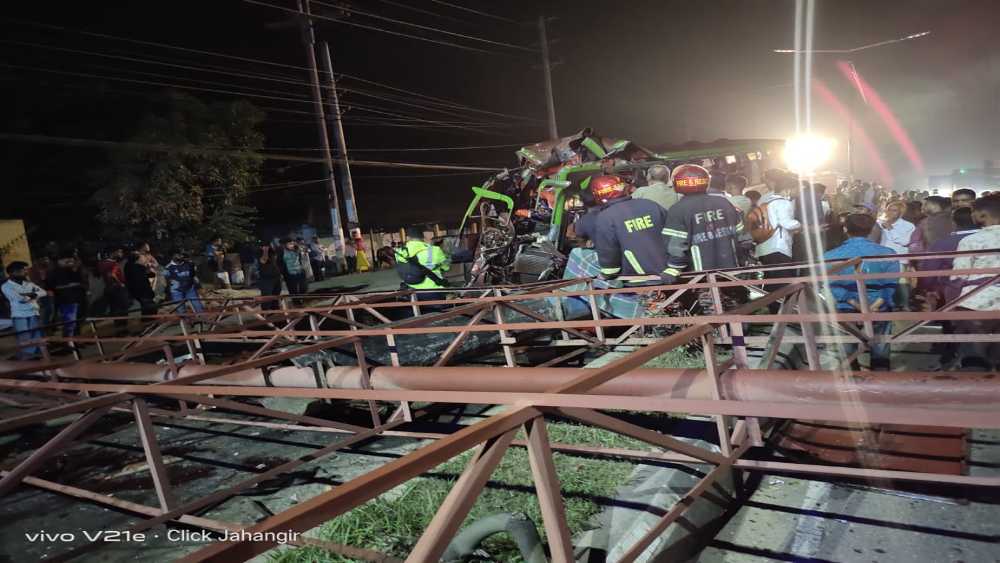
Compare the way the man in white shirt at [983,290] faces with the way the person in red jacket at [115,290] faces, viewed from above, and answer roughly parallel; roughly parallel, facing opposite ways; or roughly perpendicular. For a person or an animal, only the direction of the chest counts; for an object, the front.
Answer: roughly perpendicular

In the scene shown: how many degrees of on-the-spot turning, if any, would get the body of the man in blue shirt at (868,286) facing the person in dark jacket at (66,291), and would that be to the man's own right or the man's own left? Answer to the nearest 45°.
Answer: approximately 90° to the man's own left

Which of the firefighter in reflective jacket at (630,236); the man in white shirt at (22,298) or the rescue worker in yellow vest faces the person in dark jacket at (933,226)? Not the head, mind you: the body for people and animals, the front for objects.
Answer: the man in white shirt

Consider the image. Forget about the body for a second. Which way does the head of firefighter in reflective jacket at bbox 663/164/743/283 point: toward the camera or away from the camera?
away from the camera

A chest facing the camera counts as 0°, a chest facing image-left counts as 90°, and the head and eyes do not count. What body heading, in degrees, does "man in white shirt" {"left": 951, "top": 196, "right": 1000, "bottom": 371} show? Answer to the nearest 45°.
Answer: approximately 135°

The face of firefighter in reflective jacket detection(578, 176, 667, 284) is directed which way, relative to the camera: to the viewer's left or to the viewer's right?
to the viewer's left

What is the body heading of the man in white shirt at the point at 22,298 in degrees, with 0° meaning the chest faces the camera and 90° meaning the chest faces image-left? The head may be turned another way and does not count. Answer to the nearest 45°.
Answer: approximately 315°

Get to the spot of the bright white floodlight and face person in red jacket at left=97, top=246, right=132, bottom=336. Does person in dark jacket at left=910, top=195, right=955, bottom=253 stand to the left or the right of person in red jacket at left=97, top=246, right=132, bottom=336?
left

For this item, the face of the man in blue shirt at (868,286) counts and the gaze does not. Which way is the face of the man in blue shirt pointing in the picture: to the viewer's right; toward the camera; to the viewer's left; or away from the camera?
away from the camera

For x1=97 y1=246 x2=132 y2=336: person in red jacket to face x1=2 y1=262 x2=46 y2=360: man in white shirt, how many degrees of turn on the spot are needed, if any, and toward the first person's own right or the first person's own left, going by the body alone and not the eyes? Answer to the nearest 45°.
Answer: approximately 90° to the first person's own right

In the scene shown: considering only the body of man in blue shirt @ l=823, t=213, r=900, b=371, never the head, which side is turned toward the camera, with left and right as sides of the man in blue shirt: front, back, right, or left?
back
